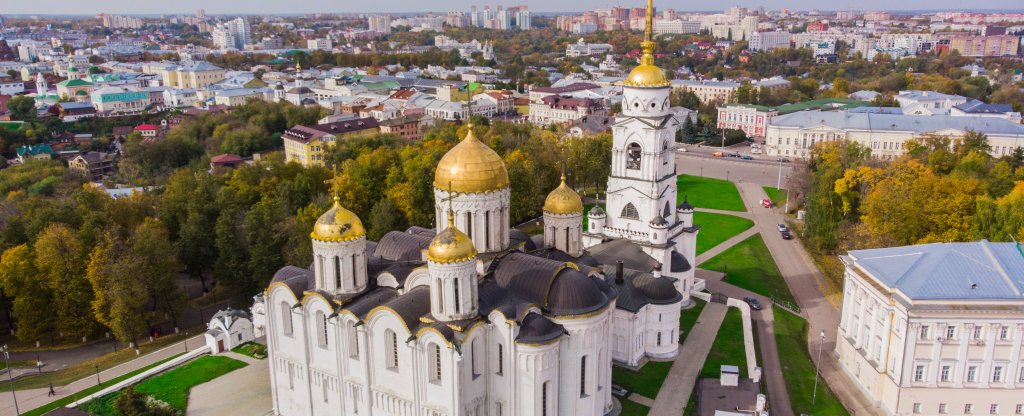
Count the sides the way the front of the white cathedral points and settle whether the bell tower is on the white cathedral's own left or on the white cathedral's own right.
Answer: on the white cathedral's own right

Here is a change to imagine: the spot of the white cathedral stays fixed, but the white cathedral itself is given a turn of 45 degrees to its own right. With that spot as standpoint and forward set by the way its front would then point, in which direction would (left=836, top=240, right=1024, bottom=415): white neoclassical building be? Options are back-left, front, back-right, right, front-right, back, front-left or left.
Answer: right

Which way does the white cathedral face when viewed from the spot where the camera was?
facing away from the viewer and to the left of the viewer
